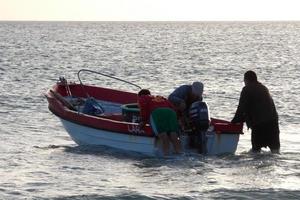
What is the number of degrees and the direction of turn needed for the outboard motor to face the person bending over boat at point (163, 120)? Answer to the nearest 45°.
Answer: approximately 45° to its left

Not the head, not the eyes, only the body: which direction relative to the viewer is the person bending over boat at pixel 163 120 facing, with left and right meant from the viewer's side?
facing away from the viewer and to the left of the viewer

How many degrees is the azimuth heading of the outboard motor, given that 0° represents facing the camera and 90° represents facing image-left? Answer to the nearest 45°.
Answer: approximately 135°

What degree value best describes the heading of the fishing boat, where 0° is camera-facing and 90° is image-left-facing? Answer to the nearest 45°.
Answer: approximately 135°

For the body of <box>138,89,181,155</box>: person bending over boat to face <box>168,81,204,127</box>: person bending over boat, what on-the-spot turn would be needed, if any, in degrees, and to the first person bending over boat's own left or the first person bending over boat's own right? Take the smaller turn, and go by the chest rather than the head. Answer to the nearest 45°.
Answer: approximately 90° to the first person bending over boat's own right

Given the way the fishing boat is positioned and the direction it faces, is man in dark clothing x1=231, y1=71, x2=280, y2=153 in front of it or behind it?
behind

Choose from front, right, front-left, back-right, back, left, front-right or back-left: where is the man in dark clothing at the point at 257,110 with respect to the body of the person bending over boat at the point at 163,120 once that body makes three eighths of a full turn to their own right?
front

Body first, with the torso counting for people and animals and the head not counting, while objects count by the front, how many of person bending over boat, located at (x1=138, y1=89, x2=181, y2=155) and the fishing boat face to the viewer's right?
0

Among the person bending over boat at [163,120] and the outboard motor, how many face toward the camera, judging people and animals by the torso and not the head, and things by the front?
0
